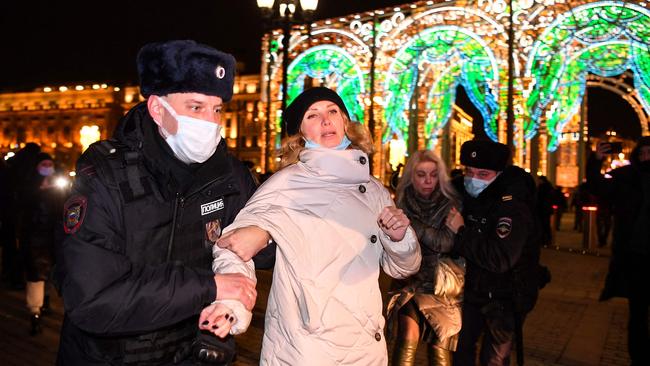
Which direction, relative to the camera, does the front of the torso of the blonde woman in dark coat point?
toward the camera

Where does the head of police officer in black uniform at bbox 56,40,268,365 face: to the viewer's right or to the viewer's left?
to the viewer's right

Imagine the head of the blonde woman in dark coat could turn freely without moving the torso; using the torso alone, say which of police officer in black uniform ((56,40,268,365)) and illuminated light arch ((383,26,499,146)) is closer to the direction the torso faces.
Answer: the police officer in black uniform

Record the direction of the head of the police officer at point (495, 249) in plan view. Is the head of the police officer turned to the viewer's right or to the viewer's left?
to the viewer's left

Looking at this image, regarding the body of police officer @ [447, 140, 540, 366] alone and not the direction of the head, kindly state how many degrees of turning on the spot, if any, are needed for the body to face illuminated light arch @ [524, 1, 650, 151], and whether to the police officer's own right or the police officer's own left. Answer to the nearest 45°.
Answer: approximately 135° to the police officer's own right

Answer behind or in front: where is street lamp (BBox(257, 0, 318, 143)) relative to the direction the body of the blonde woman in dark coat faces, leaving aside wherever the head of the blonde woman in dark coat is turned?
behind

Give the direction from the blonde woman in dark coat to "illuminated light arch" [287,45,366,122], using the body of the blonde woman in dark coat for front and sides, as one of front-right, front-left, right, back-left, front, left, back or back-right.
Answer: back

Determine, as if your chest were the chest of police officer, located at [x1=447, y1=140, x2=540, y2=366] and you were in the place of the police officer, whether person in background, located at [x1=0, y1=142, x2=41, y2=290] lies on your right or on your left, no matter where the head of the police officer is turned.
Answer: on your right

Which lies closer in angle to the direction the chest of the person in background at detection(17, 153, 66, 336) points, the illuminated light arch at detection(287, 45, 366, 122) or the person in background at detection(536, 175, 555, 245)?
the person in background

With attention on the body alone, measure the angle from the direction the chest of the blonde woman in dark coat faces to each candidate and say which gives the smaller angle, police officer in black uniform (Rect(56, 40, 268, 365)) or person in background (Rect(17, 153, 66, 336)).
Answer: the police officer in black uniform

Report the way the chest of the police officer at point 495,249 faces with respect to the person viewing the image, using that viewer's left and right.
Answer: facing the viewer and to the left of the viewer
